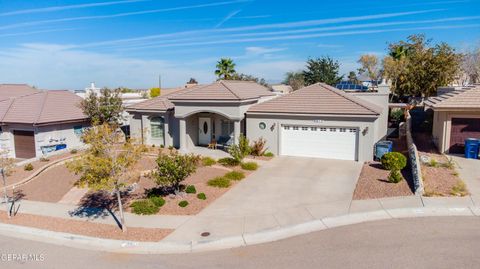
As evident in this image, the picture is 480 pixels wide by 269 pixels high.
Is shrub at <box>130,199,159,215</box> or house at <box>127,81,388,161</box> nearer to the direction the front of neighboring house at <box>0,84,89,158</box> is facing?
the shrub

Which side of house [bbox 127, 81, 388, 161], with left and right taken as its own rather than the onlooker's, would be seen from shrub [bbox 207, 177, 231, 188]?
front

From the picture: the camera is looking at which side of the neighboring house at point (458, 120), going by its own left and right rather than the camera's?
front

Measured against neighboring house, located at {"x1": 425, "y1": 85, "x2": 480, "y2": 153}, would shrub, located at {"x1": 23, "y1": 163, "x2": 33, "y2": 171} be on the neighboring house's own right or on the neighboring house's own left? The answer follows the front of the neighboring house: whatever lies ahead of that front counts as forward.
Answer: on the neighboring house's own right

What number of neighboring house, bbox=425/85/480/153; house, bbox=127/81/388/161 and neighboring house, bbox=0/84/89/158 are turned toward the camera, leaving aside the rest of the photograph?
3

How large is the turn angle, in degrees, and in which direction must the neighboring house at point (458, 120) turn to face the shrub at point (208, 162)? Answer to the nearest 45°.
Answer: approximately 45° to its right

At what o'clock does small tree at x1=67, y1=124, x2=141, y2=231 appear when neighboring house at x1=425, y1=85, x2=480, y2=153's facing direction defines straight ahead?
The small tree is roughly at 1 o'clock from the neighboring house.

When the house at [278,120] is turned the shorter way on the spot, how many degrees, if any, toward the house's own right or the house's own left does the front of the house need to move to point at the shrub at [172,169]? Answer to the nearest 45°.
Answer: approximately 45° to the house's own right

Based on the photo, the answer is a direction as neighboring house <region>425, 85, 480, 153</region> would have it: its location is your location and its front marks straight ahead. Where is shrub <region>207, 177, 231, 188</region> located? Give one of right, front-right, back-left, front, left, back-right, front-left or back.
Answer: front-right

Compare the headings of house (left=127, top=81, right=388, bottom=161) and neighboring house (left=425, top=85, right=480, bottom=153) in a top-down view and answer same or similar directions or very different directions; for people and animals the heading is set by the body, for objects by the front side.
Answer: same or similar directions

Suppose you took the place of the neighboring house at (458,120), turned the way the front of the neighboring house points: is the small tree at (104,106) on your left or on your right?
on your right

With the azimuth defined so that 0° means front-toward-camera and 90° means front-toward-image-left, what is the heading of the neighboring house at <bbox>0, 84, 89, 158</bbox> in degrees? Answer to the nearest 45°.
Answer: approximately 0°

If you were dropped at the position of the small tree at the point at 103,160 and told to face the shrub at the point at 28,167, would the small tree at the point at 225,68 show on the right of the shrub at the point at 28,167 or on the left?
right

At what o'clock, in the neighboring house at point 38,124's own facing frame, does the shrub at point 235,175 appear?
The shrub is roughly at 11 o'clock from the neighboring house.

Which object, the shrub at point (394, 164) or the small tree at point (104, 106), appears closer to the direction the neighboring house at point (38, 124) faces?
the shrub
